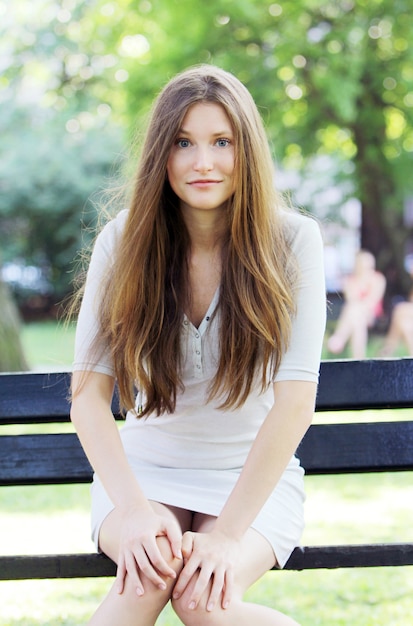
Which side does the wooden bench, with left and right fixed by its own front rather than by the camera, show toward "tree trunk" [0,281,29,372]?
back

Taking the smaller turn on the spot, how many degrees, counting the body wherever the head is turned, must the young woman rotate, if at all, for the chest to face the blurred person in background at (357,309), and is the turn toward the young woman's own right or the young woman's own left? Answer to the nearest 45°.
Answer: approximately 180°

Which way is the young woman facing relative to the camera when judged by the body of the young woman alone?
toward the camera

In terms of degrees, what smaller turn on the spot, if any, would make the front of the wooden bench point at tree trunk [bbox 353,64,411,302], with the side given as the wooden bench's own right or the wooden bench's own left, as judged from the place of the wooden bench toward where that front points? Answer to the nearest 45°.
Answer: approximately 180°

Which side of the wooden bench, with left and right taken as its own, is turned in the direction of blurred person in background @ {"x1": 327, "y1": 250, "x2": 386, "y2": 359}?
back

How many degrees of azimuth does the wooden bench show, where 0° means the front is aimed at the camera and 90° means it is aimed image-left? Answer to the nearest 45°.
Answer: approximately 0°

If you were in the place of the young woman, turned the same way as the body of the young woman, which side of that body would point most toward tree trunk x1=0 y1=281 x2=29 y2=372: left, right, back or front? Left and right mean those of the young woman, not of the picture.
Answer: back

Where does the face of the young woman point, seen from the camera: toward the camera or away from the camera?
toward the camera

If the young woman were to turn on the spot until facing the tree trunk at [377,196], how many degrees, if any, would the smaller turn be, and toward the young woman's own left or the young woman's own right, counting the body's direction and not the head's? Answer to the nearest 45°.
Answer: approximately 180°
